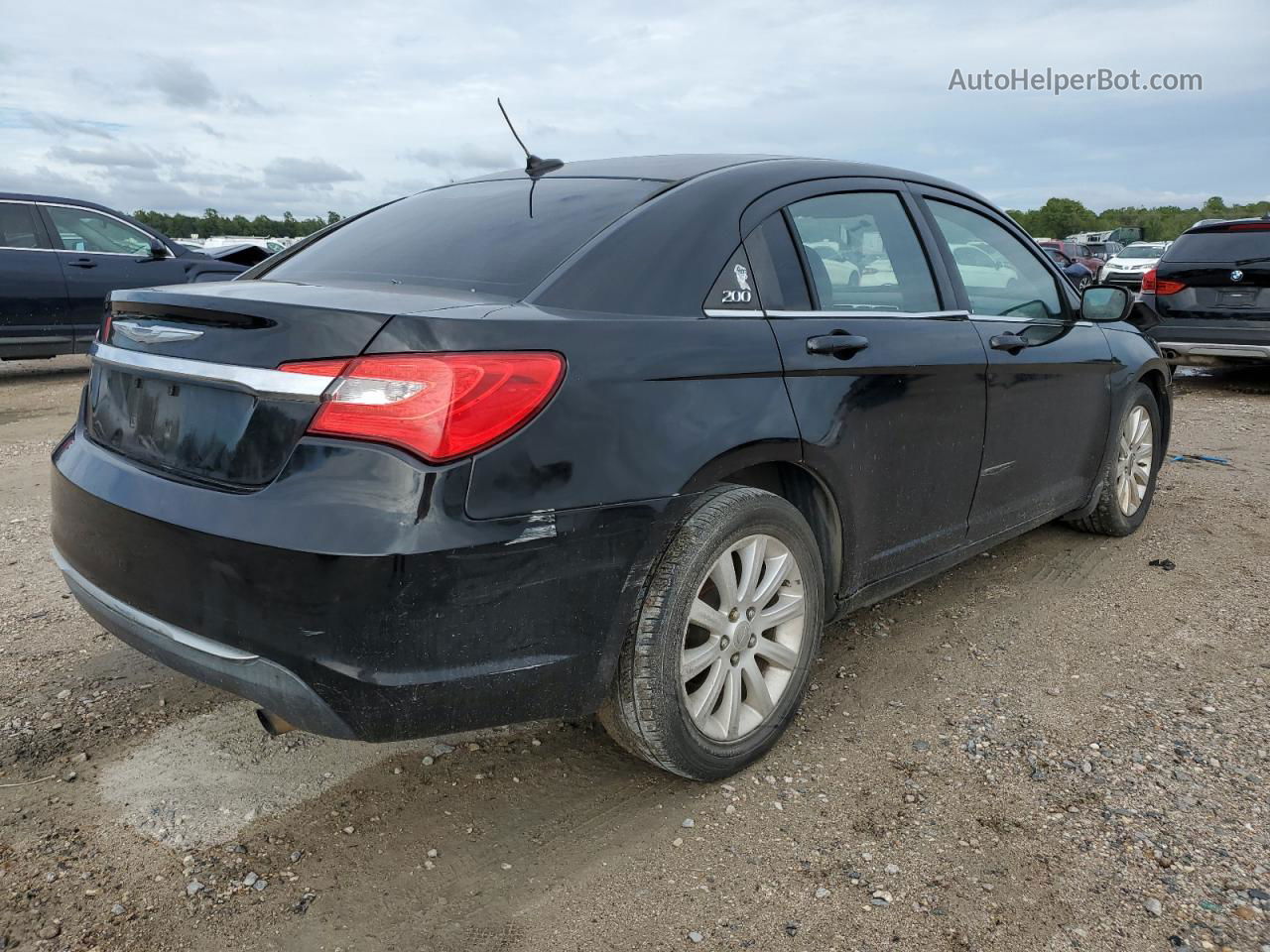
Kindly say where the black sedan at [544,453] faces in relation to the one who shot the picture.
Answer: facing away from the viewer and to the right of the viewer

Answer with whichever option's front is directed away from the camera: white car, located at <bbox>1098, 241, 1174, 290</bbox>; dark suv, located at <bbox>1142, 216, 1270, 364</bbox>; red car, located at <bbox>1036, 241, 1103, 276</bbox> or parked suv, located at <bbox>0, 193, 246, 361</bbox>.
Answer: the dark suv

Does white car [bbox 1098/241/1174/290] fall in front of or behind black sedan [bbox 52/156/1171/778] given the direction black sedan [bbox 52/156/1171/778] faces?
in front

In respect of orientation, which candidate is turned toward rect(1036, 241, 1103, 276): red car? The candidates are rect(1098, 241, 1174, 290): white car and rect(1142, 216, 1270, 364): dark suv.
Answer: the dark suv

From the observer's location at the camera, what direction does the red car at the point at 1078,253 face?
facing the viewer and to the right of the viewer

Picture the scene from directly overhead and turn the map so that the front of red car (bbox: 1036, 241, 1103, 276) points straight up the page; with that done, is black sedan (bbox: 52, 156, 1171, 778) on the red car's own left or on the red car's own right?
on the red car's own right

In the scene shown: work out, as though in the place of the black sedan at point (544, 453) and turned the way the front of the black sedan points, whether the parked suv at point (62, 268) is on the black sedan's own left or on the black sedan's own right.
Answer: on the black sedan's own left

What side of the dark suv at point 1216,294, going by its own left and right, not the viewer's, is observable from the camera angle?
back

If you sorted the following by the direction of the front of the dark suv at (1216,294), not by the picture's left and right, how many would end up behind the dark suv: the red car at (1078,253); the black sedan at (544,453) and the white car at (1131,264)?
1

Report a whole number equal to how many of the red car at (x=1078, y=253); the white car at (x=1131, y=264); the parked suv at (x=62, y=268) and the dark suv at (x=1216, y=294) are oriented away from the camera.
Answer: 1

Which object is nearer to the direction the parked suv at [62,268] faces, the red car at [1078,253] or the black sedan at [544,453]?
the red car

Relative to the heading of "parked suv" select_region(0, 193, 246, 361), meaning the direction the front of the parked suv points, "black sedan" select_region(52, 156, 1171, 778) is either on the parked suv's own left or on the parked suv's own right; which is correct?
on the parked suv's own right

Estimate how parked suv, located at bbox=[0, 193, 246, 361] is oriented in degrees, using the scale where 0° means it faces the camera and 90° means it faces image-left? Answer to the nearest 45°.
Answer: approximately 270°

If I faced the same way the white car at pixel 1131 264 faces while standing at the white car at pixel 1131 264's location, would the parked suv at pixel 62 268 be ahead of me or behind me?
ahead

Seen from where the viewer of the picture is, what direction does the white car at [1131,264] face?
facing the viewer and to the left of the viewer

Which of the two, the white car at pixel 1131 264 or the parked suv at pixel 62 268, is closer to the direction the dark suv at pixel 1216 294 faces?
the white car

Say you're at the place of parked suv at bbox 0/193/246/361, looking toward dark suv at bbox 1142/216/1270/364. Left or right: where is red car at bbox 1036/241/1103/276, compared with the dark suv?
left
